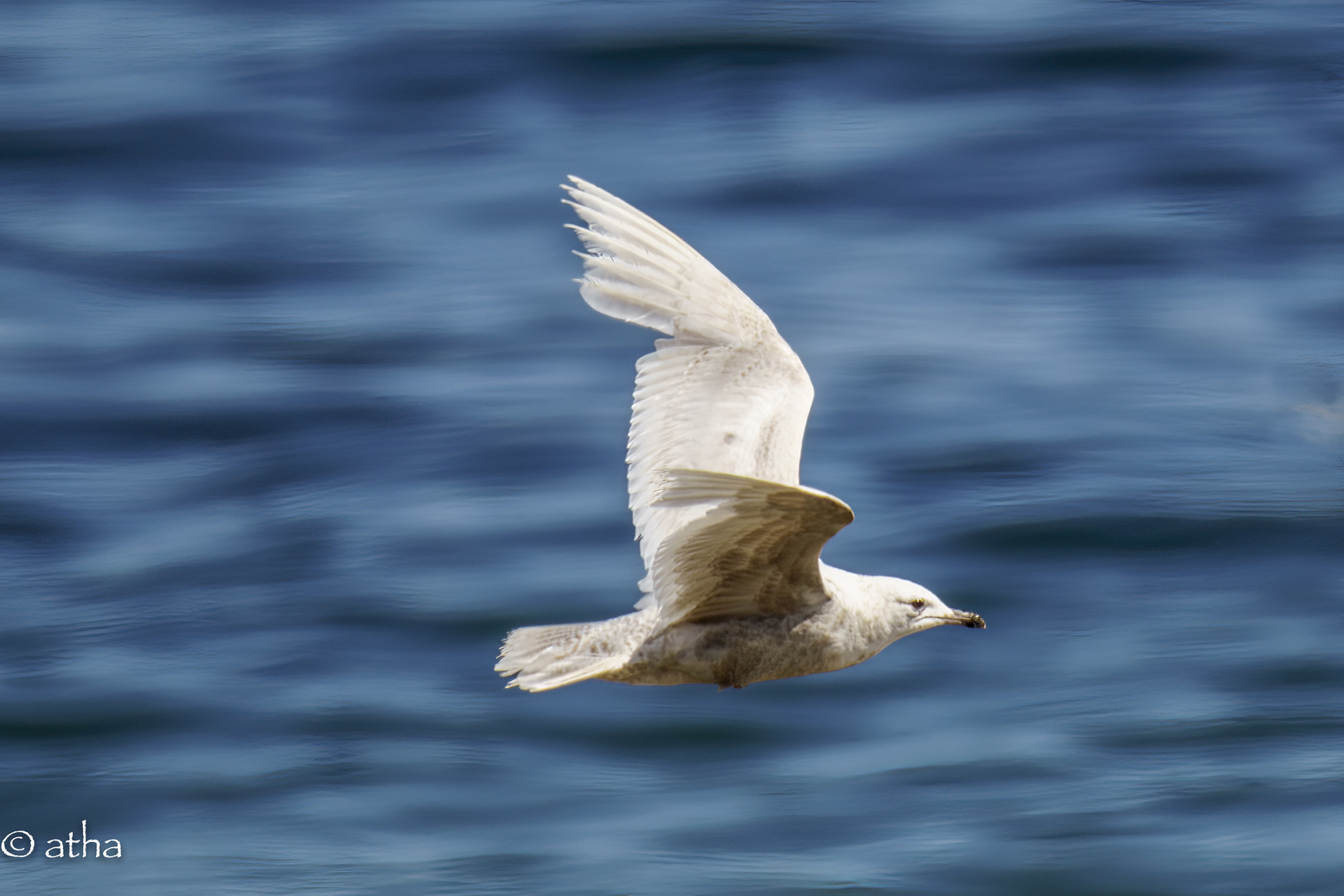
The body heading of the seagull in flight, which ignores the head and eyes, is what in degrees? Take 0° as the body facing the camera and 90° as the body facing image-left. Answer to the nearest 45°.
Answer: approximately 270°
